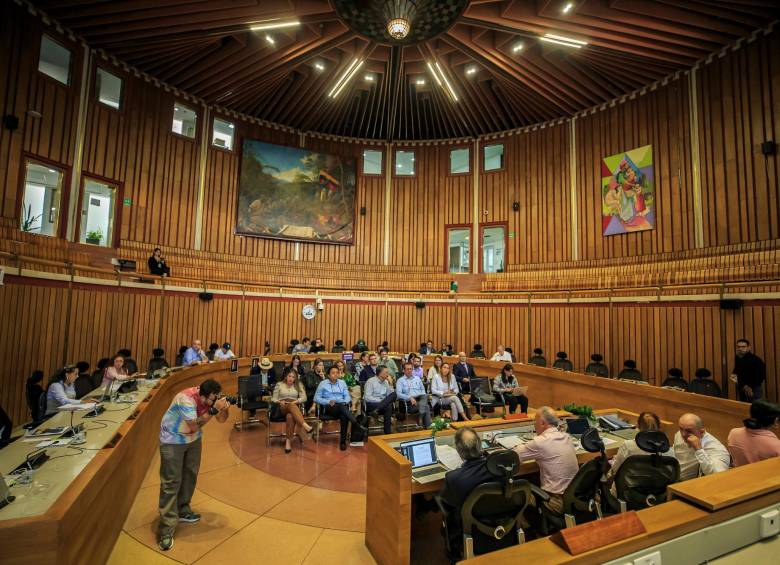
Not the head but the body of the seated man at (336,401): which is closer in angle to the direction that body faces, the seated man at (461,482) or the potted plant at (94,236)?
the seated man

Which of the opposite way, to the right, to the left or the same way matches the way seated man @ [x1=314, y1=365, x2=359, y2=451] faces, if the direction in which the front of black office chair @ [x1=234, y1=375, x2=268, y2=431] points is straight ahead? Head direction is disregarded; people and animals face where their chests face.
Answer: the same way

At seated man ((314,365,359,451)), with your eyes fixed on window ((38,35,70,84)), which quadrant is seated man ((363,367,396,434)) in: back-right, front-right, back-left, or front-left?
back-right

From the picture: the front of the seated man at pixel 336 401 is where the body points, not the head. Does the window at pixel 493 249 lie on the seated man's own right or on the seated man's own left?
on the seated man's own left

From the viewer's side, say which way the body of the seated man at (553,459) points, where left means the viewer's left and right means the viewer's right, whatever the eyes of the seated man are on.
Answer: facing away from the viewer and to the left of the viewer

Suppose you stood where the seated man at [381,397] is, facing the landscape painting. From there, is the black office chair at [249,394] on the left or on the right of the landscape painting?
left

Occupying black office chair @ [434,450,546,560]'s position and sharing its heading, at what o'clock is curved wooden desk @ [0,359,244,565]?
The curved wooden desk is roughly at 10 o'clock from the black office chair.

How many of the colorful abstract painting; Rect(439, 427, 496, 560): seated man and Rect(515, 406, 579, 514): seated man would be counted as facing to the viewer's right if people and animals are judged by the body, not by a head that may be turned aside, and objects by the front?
0

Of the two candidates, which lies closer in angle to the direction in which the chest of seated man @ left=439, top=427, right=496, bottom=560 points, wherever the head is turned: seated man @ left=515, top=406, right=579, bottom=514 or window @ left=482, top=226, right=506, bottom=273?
the window

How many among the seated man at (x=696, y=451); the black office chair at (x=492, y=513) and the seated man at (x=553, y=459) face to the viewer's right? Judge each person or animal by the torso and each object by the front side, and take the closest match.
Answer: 0

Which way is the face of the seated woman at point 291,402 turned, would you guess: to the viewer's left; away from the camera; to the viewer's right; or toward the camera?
toward the camera

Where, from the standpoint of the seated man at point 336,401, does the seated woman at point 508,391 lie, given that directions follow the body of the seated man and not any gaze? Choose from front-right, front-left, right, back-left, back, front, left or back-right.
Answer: front-left

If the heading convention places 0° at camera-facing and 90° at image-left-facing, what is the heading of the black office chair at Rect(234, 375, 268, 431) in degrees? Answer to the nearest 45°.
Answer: approximately 315°

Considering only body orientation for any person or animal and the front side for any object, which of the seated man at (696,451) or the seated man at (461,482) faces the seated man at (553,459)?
the seated man at (696,451)

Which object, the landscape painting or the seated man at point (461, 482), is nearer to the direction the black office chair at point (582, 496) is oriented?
the landscape painting

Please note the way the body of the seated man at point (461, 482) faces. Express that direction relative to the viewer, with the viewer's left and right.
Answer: facing away from the viewer and to the left of the viewer
